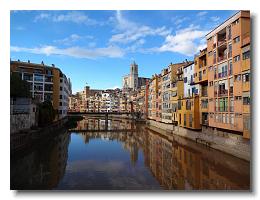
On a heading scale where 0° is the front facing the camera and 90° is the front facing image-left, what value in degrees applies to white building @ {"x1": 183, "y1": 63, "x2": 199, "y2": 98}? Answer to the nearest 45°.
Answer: approximately 45°

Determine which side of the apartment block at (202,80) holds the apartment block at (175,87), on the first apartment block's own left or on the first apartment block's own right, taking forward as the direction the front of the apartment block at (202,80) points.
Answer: on the first apartment block's own right

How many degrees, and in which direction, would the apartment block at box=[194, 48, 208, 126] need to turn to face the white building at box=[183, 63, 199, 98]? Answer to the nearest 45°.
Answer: approximately 135° to its right

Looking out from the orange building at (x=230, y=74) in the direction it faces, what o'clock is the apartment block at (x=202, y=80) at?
The apartment block is roughly at 4 o'clock from the orange building.

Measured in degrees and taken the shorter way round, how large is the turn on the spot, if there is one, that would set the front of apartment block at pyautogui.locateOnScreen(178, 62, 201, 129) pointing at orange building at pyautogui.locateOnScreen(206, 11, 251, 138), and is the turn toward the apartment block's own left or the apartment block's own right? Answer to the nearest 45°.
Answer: approximately 45° to the apartment block's own left

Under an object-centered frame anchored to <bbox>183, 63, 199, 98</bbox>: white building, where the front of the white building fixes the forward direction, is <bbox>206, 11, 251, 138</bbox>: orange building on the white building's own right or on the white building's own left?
on the white building's own left
